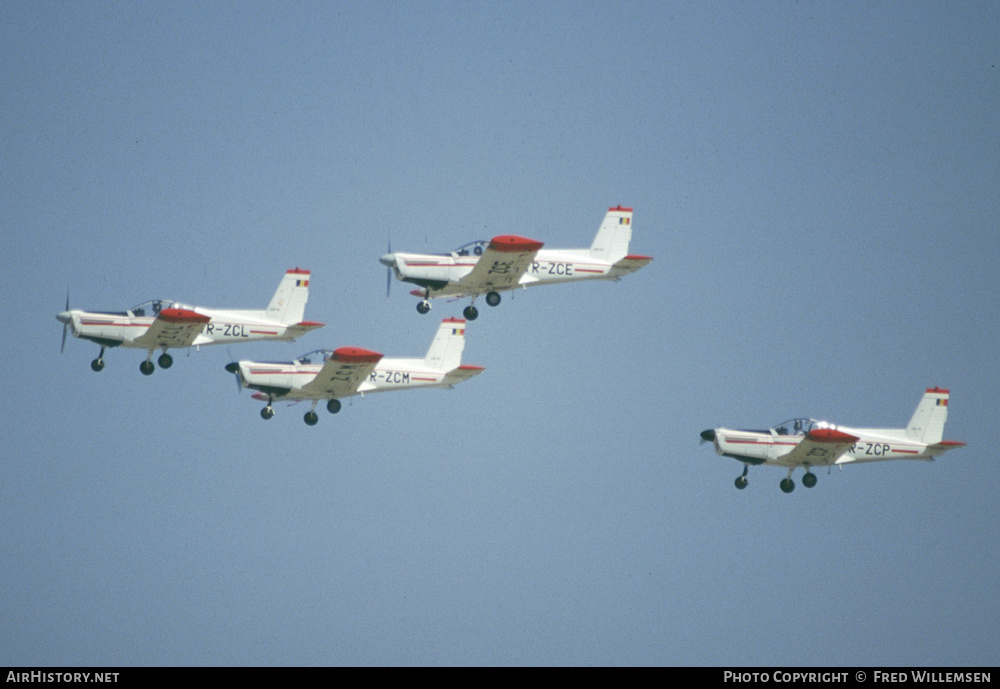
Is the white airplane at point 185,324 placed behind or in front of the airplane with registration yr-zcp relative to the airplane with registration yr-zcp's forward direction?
in front

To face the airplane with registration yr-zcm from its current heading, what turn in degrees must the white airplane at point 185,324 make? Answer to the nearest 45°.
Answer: approximately 180°

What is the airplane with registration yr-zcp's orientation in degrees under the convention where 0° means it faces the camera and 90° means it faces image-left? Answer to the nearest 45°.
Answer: approximately 90°

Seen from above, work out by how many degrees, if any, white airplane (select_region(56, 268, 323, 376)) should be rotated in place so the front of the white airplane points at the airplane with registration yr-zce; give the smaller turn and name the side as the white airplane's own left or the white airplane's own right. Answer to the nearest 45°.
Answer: approximately 180°

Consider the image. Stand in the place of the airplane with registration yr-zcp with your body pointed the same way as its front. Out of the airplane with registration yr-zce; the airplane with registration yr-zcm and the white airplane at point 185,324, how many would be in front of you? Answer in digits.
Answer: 3

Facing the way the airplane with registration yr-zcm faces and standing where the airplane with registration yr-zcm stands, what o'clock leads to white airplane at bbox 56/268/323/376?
The white airplane is roughly at 12 o'clock from the airplane with registration yr-zcm.

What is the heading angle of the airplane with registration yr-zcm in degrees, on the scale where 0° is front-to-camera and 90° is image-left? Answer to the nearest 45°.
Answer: approximately 90°

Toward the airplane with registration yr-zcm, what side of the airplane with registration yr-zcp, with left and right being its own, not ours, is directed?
front

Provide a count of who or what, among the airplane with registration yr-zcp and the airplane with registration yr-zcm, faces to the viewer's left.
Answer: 2

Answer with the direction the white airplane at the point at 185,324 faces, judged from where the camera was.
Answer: facing to the left of the viewer

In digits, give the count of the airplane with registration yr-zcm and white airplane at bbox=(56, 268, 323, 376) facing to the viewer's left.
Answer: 2

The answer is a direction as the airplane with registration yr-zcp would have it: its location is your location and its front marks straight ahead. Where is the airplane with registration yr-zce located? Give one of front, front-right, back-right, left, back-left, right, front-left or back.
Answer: front
